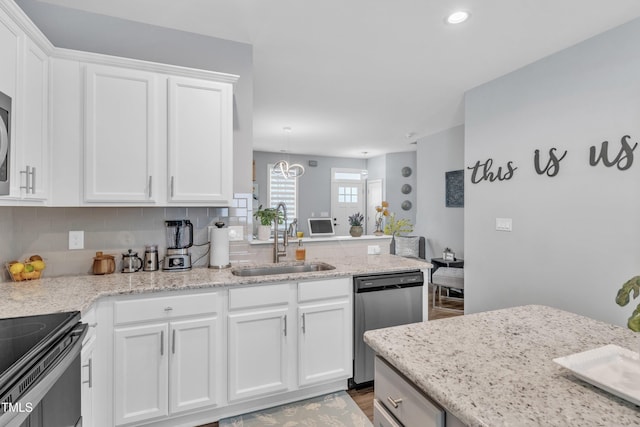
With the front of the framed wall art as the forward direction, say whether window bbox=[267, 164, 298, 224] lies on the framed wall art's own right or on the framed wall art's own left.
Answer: on the framed wall art's own right

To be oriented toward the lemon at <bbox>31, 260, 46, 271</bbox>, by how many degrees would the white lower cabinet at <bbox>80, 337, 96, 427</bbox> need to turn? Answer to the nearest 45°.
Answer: approximately 90° to its left

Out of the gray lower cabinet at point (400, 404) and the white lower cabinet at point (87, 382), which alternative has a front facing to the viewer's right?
the white lower cabinet at point (87, 382)

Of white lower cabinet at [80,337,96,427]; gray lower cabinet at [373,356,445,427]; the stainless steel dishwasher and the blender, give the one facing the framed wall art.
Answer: white lower cabinet at [80,337,96,427]

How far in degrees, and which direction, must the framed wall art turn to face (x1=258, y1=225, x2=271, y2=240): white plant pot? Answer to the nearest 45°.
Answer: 0° — it already faces it

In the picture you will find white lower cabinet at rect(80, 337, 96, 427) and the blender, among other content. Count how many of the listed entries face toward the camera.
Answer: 1

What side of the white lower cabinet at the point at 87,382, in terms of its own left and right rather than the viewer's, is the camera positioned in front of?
right
